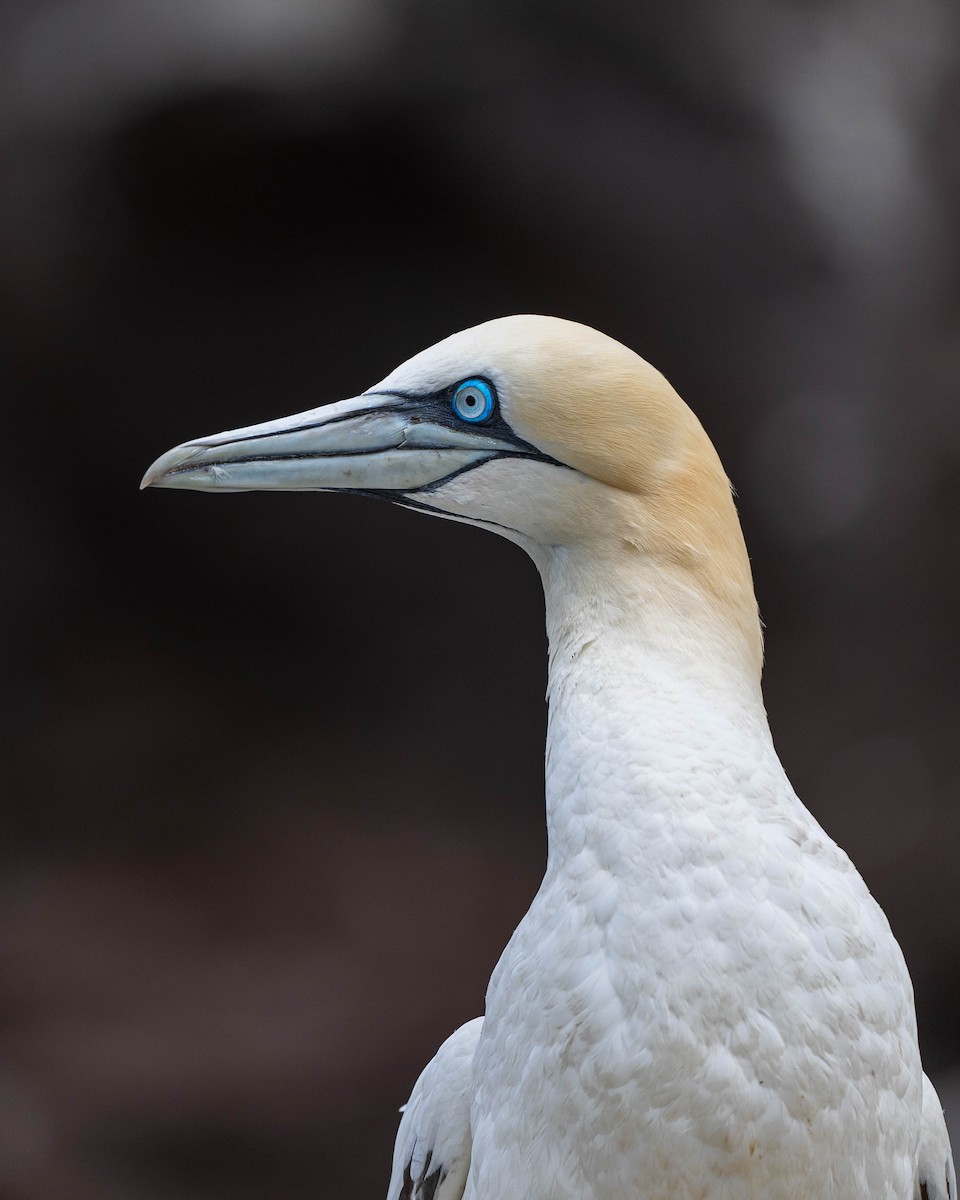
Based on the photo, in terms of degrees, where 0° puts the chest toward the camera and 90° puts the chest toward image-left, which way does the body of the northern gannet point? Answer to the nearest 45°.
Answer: approximately 0°
